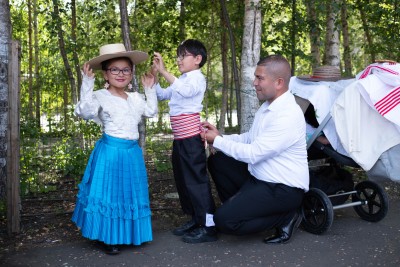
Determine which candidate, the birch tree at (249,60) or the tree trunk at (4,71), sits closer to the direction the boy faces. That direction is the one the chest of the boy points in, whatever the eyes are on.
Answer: the tree trunk

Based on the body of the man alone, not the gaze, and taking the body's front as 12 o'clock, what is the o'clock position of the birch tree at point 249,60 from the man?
The birch tree is roughly at 3 o'clock from the man.

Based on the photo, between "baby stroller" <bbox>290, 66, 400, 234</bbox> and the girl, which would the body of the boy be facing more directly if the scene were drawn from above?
the girl

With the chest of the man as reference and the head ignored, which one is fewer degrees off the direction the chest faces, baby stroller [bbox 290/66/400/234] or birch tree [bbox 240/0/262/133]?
the birch tree

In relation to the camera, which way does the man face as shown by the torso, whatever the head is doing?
to the viewer's left

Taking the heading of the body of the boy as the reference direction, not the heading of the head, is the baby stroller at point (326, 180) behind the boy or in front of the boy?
behind

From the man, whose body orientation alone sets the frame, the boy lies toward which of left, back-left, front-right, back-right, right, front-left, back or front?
front

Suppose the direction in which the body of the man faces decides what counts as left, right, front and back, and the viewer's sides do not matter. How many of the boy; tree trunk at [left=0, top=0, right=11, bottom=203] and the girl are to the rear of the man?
0

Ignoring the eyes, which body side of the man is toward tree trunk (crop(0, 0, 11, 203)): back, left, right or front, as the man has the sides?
front

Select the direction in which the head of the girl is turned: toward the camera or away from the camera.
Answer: toward the camera
